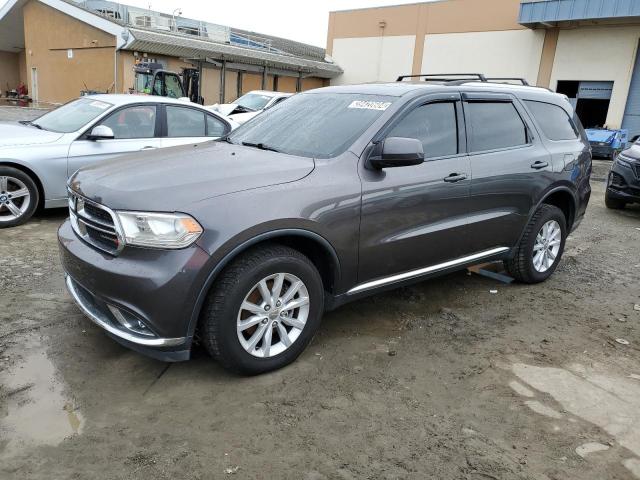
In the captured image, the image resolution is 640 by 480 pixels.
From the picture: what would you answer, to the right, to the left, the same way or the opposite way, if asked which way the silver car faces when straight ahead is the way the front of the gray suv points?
the same way

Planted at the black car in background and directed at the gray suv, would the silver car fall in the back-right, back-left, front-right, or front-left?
front-right

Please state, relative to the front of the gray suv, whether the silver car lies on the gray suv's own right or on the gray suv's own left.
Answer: on the gray suv's own right

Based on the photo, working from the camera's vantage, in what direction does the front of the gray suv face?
facing the viewer and to the left of the viewer

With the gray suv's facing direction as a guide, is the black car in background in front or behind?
behind

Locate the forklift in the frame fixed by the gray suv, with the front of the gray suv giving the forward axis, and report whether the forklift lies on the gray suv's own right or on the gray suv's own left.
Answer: on the gray suv's own right

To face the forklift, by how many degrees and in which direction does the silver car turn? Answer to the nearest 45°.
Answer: approximately 135° to its right

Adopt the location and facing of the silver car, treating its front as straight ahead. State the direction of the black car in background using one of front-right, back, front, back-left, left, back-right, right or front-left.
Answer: back-left

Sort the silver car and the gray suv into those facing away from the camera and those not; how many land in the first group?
0

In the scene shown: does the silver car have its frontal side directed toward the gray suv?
no
